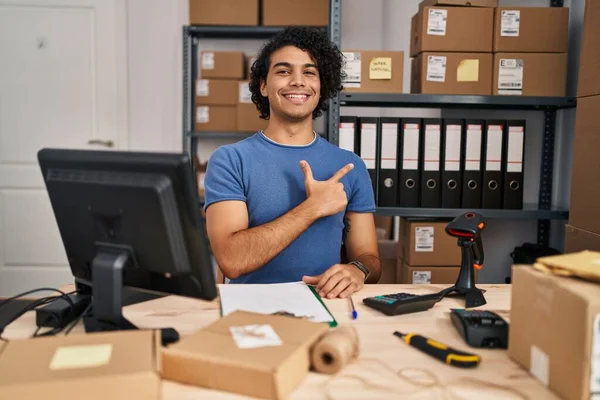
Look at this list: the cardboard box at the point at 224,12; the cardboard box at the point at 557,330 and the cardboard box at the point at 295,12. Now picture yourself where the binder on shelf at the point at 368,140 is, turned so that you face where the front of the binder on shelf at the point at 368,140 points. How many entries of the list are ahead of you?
1

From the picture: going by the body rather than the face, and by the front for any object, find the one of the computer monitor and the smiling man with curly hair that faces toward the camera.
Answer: the smiling man with curly hair

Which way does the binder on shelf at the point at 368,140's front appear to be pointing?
toward the camera

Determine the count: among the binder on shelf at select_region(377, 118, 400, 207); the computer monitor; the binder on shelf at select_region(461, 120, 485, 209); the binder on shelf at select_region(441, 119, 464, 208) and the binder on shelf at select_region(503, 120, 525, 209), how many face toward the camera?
4

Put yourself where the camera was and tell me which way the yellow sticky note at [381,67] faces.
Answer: facing the viewer

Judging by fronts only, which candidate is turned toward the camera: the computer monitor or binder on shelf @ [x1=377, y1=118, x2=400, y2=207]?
the binder on shelf

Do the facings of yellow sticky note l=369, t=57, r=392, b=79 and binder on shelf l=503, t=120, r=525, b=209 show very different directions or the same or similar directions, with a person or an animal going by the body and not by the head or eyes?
same or similar directions

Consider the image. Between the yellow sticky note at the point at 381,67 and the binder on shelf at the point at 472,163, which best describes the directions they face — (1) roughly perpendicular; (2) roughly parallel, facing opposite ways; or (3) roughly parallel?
roughly parallel

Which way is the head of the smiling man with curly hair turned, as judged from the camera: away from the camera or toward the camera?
toward the camera

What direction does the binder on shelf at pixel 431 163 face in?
toward the camera

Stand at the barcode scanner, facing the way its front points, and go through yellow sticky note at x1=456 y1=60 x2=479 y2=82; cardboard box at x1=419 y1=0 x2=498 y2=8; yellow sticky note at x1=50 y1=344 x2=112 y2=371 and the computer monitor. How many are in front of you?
2

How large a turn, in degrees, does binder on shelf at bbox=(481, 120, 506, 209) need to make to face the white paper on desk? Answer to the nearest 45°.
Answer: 0° — it already faces it
